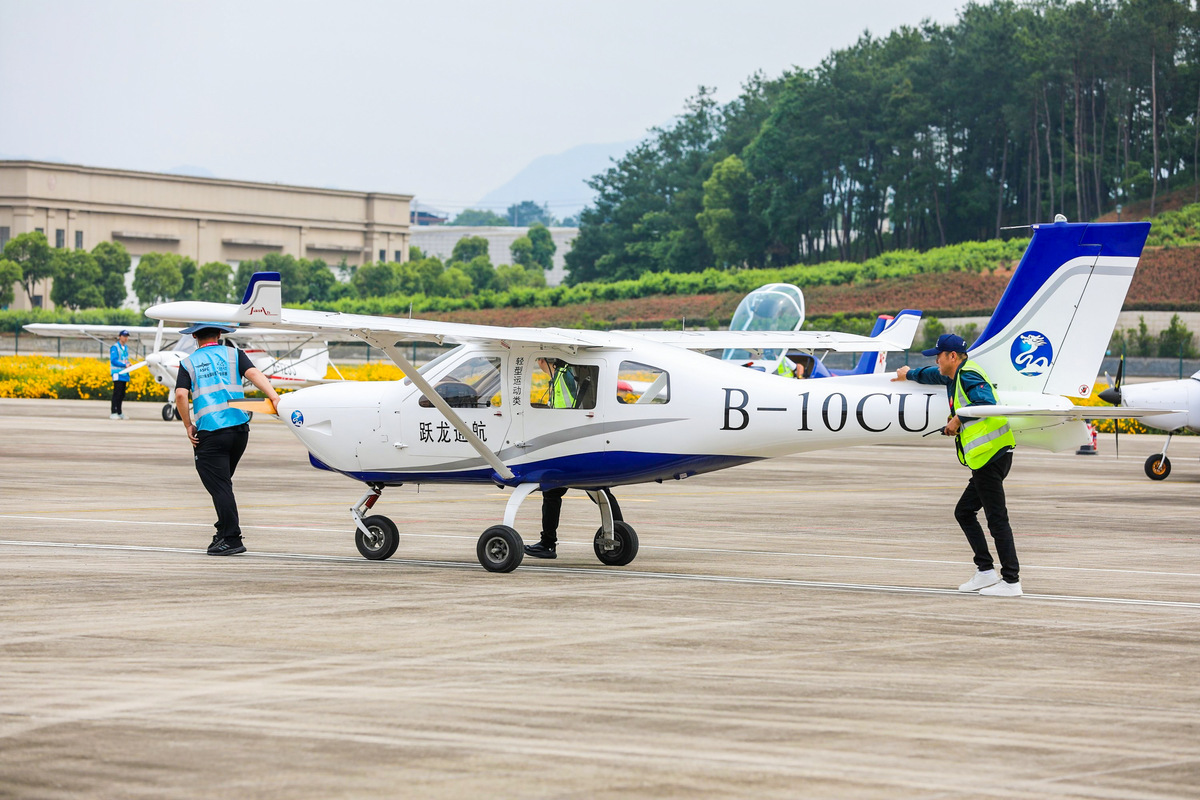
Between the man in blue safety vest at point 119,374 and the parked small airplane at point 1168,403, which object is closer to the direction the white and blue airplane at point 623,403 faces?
the man in blue safety vest

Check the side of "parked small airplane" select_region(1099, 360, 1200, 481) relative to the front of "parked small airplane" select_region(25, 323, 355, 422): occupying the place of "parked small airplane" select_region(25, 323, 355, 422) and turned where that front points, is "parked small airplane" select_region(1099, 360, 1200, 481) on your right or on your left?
on your left

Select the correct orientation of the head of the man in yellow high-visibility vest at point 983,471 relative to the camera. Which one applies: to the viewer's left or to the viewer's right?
to the viewer's left

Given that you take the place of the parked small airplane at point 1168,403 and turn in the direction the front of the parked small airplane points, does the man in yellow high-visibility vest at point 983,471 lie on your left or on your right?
on your left

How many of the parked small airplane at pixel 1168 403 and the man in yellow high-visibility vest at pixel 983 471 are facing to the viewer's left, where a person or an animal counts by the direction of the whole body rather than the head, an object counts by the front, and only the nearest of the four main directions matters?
2

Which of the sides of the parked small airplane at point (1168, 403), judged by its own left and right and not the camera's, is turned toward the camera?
left

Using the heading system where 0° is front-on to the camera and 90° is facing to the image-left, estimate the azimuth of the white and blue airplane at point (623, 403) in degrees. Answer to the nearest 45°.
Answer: approximately 135°

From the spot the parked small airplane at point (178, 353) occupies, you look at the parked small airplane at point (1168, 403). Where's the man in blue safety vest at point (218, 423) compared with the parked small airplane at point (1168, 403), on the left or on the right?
right

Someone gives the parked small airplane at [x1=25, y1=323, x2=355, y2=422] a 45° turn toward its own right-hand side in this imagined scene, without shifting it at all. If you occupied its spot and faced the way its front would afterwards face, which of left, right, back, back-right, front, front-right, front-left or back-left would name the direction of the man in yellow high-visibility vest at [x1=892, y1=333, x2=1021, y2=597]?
left

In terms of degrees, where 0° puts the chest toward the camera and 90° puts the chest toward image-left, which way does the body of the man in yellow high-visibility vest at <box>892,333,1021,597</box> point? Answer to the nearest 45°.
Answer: approximately 90°

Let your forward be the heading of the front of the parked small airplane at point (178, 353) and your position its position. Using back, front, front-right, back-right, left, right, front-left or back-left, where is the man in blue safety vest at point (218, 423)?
front-left
